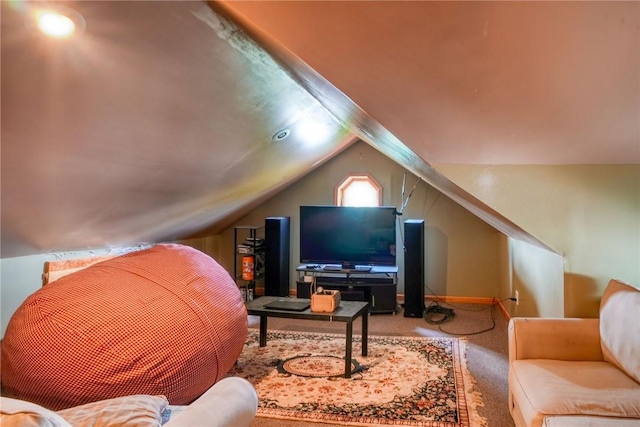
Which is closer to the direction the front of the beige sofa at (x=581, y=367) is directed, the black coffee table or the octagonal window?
the black coffee table

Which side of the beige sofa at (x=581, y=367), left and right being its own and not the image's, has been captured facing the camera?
left

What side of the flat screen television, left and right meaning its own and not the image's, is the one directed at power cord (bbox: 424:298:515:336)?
left

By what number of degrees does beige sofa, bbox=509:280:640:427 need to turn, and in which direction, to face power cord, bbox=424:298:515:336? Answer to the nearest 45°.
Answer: approximately 45° to its right

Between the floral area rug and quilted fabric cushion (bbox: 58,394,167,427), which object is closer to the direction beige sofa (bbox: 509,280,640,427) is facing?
the floral area rug
